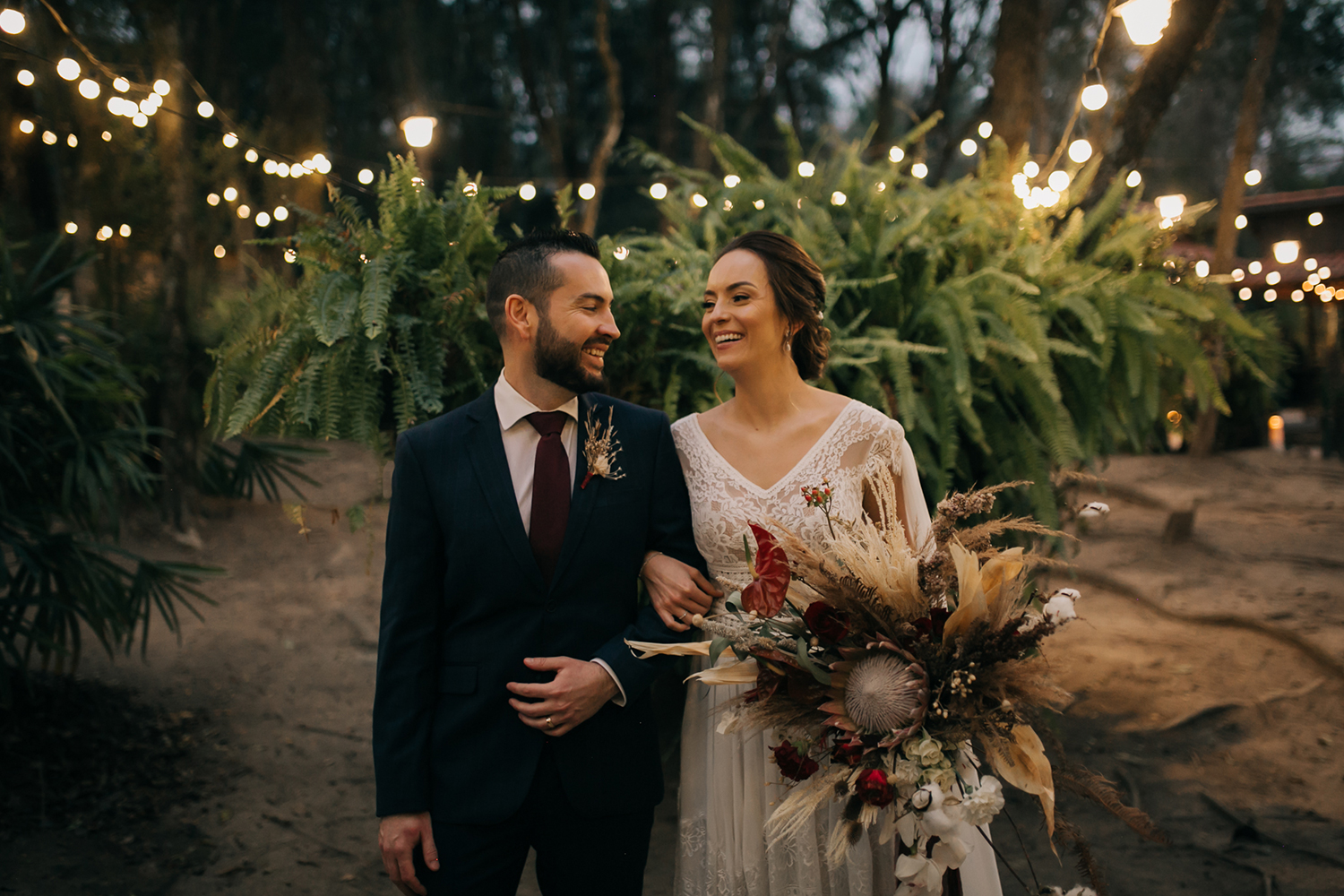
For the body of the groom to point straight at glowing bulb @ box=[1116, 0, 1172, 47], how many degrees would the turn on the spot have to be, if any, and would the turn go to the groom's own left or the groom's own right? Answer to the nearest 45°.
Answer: approximately 135° to the groom's own left

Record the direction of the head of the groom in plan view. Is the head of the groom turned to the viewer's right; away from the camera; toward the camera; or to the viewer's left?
to the viewer's right

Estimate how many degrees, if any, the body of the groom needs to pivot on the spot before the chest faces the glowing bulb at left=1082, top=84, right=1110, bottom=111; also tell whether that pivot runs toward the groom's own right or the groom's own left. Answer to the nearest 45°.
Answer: approximately 135° to the groom's own left

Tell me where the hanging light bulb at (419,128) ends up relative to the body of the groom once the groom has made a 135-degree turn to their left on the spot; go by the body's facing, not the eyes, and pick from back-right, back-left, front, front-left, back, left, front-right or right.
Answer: front-left

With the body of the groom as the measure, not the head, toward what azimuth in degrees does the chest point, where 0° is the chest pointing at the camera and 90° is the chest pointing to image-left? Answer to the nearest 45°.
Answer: approximately 0°

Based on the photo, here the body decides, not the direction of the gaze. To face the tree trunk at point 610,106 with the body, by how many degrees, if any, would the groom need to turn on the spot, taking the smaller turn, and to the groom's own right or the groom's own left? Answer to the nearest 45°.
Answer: approximately 180°

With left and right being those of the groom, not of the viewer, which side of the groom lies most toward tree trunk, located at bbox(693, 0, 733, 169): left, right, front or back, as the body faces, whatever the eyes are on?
back

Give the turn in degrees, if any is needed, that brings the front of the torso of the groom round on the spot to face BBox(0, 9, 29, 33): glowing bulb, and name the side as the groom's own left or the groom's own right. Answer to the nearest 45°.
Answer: approximately 135° to the groom's own right

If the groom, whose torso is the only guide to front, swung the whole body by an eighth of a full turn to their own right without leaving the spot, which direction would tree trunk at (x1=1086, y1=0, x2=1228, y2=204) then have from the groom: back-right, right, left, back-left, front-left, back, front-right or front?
back
